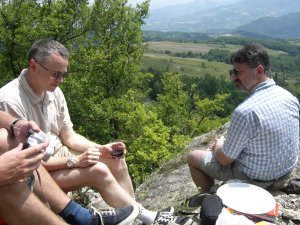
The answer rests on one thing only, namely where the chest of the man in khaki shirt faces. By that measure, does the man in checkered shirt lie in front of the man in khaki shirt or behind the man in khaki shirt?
in front

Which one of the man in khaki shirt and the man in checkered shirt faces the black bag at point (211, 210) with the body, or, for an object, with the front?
the man in khaki shirt

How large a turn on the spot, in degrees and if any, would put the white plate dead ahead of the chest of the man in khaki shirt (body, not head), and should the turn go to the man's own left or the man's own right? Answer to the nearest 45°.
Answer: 0° — they already face it

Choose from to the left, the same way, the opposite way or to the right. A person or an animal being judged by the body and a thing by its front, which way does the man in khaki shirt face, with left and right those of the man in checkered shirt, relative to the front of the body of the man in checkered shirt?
the opposite way

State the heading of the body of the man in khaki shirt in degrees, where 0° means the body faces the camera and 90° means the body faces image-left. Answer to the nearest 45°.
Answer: approximately 315°

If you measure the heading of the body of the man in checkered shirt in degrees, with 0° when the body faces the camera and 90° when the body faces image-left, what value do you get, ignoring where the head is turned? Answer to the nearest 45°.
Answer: approximately 135°

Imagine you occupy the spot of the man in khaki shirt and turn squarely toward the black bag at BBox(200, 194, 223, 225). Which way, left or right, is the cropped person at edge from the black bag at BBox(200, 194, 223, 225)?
right

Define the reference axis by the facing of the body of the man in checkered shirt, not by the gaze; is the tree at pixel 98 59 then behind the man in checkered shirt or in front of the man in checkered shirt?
in front

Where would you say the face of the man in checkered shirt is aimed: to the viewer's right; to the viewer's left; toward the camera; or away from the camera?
to the viewer's left

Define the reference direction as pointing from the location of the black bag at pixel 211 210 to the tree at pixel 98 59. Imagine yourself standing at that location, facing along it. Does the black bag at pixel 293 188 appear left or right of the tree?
right

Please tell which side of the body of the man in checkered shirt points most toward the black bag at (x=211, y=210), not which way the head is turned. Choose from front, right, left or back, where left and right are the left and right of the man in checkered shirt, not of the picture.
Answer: left

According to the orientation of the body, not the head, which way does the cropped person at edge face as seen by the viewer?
to the viewer's right
